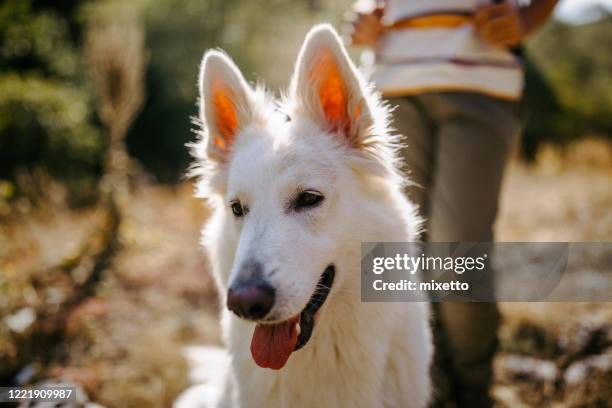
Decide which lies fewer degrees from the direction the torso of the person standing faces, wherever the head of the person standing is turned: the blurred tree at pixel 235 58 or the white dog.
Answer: the white dog

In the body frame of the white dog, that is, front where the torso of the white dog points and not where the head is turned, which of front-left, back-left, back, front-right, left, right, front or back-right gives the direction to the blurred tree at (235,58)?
back-right

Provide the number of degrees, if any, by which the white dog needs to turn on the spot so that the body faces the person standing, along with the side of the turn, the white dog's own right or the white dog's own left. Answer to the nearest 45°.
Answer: approximately 180°

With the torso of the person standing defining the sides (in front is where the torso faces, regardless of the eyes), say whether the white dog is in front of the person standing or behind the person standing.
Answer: in front

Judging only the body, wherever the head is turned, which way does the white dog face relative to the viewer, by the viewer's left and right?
facing the viewer and to the left of the viewer

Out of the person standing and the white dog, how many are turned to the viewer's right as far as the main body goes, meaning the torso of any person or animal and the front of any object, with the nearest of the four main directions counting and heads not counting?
0
